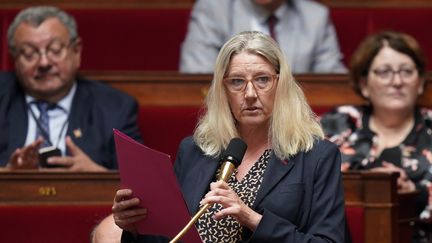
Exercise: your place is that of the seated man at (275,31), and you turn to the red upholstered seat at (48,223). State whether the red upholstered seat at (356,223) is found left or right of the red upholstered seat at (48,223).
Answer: left

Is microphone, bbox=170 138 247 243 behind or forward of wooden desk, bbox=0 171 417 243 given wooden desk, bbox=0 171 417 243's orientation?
forward

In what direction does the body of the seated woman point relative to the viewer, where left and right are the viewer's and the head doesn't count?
facing the viewer

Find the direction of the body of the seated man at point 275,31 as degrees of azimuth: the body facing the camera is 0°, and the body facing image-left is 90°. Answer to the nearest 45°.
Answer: approximately 0°

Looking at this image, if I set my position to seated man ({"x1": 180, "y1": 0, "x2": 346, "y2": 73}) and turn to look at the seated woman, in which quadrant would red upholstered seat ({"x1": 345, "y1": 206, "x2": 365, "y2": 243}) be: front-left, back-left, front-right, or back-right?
front-right

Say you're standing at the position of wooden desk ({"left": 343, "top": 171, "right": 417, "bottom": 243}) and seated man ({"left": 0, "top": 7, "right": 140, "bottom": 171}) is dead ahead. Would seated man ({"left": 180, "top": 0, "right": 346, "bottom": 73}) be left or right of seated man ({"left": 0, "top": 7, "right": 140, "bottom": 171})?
right
